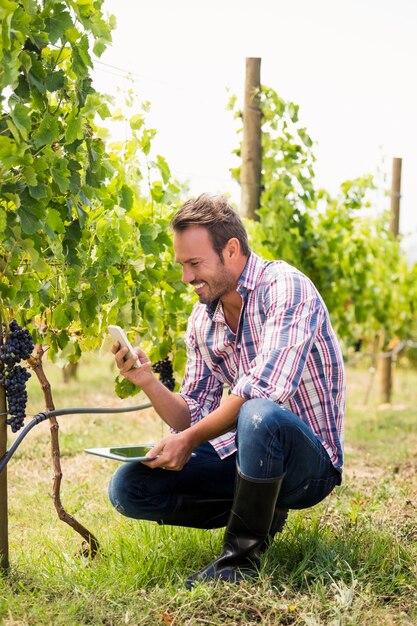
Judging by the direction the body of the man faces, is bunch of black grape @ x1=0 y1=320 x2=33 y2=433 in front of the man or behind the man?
in front

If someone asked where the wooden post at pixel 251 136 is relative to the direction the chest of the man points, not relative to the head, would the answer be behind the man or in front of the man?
behind

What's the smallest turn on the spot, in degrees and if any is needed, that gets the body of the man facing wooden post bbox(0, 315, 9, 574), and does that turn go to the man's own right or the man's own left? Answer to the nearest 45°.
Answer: approximately 45° to the man's own right

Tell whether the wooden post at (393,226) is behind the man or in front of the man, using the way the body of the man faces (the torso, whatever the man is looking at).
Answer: behind

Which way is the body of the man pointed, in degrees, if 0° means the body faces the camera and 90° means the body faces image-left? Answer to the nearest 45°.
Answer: approximately 45°
